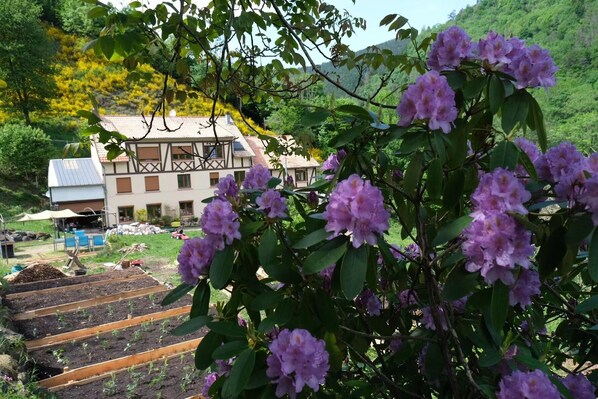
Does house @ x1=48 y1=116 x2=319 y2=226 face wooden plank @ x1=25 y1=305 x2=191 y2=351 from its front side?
yes

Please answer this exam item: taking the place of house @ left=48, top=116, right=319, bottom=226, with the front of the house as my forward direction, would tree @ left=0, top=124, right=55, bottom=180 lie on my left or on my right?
on my right

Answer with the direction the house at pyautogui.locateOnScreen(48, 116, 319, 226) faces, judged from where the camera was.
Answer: facing the viewer

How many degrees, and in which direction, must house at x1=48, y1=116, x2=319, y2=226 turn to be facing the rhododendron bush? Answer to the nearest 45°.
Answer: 0° — it already faces it

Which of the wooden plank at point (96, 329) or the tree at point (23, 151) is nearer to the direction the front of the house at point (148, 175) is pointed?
the wooden plank

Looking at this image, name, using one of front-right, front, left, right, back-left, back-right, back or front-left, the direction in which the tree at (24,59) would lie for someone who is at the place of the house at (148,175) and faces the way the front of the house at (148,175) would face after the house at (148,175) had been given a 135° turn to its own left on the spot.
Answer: left

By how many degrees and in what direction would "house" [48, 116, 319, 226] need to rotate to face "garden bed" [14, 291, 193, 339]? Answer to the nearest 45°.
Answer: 0° — it already faces it

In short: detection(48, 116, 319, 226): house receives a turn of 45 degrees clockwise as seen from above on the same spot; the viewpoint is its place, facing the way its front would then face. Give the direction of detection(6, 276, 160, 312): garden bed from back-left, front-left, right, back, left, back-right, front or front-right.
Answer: front-left

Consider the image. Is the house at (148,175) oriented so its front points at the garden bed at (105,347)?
yes

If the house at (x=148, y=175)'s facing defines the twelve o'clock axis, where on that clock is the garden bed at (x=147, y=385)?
The garden bed is roughly at 12 o'clock from the house.

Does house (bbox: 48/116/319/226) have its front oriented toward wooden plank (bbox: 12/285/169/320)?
yes
